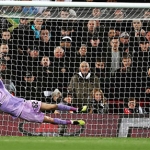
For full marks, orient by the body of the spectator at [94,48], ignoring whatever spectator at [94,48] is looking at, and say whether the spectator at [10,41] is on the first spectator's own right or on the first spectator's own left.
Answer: on the first spectator's own right

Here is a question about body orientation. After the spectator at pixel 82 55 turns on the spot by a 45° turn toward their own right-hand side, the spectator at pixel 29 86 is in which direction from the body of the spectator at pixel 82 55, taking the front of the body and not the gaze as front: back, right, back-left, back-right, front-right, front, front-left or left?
front-right

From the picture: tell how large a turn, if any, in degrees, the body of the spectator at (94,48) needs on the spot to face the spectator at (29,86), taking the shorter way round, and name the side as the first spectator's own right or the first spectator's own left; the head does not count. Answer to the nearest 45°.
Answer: approximately 90° to the first spectator's own right

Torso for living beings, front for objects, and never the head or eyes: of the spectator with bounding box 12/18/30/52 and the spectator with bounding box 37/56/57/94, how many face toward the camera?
2

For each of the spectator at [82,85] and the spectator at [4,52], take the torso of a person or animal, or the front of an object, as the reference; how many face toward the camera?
2

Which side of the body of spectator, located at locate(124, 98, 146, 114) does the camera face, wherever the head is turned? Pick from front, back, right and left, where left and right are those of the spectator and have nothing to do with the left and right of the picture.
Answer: front

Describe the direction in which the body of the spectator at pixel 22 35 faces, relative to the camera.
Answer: toward the camera

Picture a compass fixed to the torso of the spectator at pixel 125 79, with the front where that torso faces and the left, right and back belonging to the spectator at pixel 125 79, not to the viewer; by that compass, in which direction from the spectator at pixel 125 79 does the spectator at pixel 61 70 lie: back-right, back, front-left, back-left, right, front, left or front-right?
right

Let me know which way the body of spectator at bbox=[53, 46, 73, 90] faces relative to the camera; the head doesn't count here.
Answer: toward the camera

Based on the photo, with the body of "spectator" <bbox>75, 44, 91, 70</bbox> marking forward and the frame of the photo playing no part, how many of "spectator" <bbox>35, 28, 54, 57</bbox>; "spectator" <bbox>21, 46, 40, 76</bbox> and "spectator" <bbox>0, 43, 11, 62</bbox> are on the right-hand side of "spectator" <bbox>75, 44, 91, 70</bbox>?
3

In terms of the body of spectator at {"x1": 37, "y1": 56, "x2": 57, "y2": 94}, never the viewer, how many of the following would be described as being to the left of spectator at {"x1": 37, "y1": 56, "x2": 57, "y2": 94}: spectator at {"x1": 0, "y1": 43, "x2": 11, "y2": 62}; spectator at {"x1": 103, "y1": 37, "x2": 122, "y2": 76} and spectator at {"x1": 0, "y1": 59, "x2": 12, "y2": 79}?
1

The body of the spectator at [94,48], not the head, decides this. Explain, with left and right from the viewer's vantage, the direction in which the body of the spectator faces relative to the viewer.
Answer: facing the viewer
